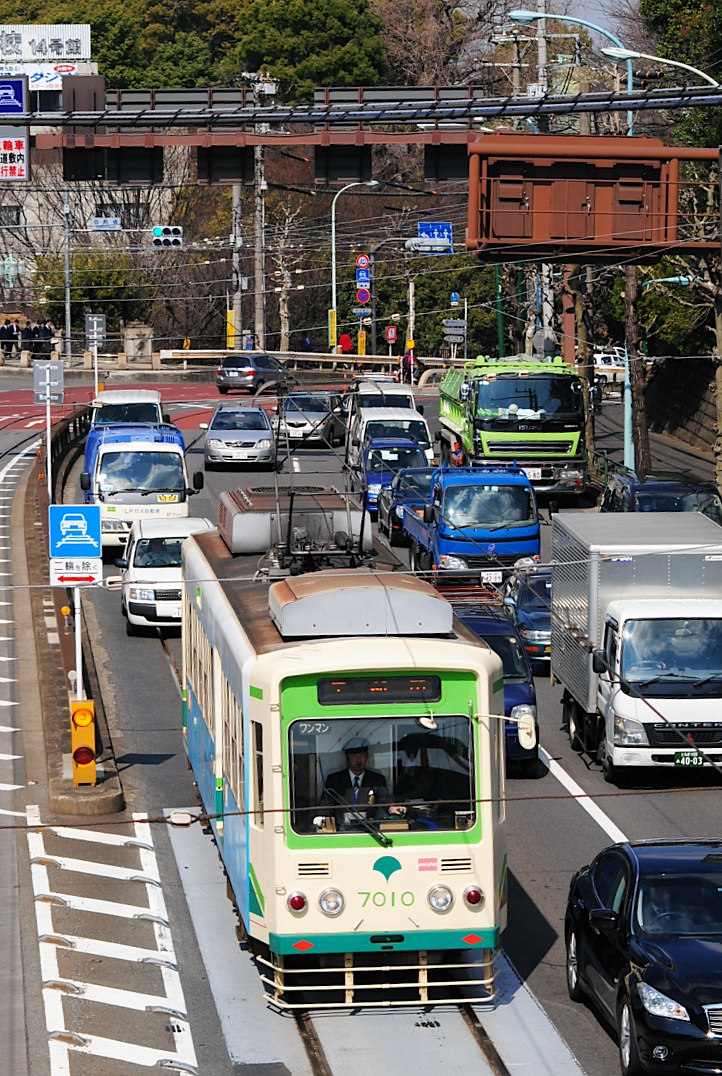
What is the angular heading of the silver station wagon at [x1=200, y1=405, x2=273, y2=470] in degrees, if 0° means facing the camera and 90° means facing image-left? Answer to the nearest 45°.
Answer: approximately 0°

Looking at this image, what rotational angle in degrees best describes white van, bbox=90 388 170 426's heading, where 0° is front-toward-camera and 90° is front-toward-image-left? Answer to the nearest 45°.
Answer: approximately 0°

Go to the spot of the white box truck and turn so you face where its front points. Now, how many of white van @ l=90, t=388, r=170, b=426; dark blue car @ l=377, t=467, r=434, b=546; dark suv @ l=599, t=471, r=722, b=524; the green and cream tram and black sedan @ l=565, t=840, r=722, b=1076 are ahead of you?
2

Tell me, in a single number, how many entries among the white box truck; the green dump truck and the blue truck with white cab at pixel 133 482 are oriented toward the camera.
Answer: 3

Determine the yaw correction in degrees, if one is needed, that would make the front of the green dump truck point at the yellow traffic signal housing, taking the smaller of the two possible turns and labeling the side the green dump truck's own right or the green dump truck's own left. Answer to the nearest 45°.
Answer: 0° — it already faces it

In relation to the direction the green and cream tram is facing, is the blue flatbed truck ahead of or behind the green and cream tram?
behind

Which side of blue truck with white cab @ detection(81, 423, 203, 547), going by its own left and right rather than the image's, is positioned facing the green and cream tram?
front

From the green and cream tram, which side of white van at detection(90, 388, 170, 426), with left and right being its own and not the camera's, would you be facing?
front

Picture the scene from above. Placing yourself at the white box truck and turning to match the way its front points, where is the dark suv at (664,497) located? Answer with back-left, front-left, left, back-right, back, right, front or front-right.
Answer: back

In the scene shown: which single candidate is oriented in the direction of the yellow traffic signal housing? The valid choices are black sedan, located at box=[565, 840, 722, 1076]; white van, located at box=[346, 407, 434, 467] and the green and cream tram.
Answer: the white van

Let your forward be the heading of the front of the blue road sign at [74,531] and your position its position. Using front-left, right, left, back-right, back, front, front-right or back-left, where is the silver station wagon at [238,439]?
back

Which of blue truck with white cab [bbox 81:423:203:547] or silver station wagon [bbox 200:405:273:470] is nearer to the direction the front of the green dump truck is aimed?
the blue truck with white cab

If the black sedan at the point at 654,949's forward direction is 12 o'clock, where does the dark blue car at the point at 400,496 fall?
the dark blue car at the point at 400,496 is roughly at 7 o'clock from the black sedan at the point at 654,949.

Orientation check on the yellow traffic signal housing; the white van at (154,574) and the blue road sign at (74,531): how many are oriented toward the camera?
3
